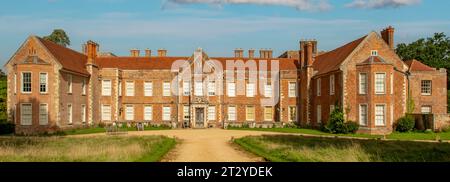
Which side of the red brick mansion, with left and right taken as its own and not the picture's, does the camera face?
front
